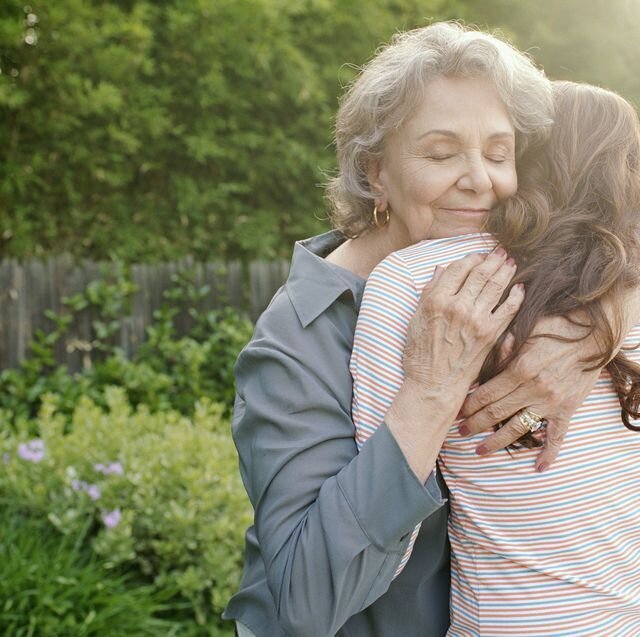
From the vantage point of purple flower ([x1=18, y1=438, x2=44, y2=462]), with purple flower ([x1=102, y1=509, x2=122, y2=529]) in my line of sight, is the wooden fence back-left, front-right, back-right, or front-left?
back-left

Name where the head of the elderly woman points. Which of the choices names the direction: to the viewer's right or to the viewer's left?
to the viewer's right

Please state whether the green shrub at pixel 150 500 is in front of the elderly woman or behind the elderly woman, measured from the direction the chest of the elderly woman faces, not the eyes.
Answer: behind

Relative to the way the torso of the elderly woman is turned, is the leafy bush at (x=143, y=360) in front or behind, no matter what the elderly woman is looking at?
behind

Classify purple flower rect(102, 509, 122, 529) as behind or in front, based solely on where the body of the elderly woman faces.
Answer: behind

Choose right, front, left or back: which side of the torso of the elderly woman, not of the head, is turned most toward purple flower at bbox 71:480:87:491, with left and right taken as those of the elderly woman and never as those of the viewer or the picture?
back

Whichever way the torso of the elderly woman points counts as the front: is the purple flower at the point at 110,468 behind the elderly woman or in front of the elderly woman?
behind

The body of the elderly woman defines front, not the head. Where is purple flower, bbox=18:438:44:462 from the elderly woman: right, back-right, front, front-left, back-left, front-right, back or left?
back

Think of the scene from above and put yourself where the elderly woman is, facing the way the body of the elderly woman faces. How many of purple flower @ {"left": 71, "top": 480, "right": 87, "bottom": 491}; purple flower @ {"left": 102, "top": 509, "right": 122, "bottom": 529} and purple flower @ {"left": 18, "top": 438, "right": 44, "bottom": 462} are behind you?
3

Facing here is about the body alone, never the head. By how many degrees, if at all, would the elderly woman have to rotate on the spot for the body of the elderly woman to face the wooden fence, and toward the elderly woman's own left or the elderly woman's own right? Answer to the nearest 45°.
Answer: approximately 180°
